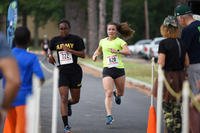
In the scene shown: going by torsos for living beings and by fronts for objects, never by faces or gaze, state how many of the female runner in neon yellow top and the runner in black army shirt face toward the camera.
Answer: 2

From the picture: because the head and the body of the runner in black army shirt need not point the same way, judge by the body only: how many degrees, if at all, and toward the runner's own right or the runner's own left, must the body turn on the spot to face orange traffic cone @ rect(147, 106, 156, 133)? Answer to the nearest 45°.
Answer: approximately 45° to the runner's own left

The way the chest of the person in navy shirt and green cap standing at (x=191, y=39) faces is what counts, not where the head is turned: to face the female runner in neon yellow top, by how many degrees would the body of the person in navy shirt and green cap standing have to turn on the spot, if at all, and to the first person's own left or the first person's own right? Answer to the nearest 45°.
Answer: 0° — they already face them

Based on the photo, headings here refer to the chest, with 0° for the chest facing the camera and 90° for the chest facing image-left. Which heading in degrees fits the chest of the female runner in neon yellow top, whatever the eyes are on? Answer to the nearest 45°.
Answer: approximately 0°

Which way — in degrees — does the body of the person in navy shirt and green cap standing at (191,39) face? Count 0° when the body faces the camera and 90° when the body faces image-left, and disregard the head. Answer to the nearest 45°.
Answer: approximately 135°
